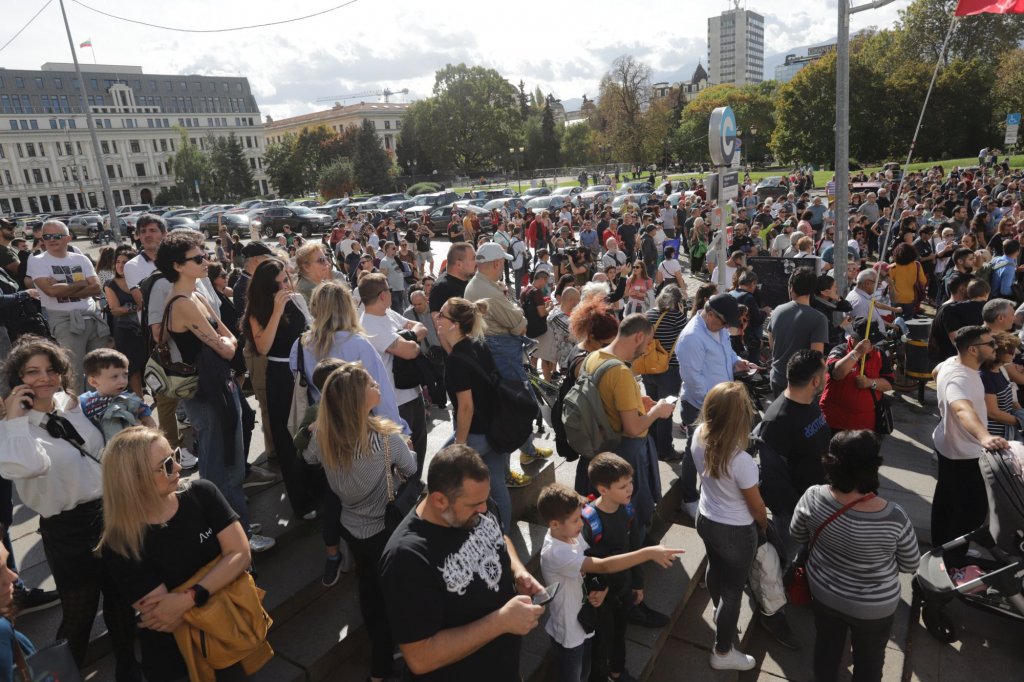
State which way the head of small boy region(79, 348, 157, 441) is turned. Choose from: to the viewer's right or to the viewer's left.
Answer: to the viewer's right

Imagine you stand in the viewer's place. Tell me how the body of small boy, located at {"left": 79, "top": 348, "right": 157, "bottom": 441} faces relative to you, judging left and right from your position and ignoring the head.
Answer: facing the viewer and to the right of the viewer

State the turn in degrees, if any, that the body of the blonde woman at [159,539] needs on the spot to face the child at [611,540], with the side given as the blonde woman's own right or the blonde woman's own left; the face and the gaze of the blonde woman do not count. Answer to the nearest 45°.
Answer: approximately 45° to the blonde woman's own left

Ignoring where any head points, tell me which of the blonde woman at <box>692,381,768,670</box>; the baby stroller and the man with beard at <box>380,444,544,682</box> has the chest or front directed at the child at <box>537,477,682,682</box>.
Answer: the baby stroller

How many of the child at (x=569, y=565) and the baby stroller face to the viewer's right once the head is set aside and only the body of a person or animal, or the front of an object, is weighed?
1

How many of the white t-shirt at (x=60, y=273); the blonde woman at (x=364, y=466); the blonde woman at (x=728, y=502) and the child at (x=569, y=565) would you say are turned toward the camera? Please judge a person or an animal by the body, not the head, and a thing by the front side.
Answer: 1

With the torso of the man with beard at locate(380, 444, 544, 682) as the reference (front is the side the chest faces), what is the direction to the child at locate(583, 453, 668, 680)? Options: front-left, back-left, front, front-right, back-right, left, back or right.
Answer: left

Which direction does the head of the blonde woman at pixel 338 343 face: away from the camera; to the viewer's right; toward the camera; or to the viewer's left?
away from the camera

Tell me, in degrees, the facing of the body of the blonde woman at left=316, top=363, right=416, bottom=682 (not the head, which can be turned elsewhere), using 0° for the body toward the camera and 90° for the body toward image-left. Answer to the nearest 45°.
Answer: approximately 225°

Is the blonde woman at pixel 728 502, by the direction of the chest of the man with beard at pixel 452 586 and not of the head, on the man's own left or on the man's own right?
on the man's own left

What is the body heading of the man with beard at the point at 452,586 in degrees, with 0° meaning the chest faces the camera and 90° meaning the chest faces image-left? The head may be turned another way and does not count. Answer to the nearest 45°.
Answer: approximately 315°

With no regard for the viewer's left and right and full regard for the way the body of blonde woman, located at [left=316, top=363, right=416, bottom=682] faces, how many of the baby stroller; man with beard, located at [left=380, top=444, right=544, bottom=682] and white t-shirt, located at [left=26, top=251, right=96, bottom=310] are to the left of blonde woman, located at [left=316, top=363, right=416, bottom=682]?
1

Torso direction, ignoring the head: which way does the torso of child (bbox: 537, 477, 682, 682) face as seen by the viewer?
to the viewer's right

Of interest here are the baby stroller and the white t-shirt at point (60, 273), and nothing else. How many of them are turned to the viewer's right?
0
